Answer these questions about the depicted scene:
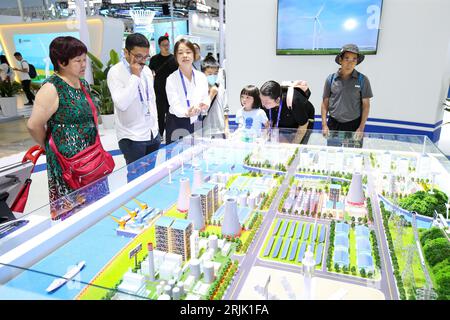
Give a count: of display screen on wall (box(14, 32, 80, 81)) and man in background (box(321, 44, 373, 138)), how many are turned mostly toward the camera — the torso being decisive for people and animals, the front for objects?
2

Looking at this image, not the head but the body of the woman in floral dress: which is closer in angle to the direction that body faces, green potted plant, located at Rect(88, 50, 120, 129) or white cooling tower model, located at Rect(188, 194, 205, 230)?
the white cooling tower model

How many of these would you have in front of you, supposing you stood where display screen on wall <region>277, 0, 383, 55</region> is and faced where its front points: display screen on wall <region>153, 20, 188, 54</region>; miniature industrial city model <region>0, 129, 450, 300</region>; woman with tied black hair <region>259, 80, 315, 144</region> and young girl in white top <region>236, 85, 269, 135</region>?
3

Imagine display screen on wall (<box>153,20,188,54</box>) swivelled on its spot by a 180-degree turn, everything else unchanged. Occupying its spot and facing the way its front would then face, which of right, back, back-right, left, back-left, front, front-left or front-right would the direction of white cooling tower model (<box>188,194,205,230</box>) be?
back

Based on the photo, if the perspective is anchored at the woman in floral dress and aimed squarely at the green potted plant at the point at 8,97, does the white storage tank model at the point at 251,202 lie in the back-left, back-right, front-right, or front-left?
back-right

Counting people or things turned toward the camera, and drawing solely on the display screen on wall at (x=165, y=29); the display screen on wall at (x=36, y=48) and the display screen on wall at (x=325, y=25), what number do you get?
3

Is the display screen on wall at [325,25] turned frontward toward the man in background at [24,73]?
no

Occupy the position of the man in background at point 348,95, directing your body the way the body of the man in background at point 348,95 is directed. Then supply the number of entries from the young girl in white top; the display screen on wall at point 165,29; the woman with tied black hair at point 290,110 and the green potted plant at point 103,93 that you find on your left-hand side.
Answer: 0

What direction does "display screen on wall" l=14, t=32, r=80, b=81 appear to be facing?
toward the camera

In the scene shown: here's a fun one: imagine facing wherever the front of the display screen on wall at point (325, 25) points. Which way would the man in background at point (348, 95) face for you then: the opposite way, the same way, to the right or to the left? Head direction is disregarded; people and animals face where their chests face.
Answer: the same way

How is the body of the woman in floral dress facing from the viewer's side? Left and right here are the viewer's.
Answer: facing the viewer and to the right of the viewer

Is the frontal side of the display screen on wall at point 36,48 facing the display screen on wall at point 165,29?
no

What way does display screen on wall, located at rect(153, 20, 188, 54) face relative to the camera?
toward the camera

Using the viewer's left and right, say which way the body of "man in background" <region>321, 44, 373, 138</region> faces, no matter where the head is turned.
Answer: facing the viewer

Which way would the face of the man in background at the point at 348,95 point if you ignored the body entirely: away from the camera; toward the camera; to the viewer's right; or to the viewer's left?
toward the camera

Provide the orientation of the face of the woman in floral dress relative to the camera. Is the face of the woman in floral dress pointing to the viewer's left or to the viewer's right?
to the viewer's right

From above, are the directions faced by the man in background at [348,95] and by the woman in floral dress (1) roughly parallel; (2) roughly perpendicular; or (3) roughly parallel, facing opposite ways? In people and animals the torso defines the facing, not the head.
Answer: roughly perpendicular

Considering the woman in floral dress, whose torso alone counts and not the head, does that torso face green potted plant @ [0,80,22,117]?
no

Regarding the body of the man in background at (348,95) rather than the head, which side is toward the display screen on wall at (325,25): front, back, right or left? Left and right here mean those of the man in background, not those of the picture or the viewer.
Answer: back

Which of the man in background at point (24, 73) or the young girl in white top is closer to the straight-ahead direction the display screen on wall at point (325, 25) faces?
the young girl in white top

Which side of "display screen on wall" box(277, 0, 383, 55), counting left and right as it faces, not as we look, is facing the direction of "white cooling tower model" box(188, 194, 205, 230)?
front

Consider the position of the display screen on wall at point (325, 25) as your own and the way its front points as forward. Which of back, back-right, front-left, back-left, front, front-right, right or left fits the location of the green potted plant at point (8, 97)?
right
